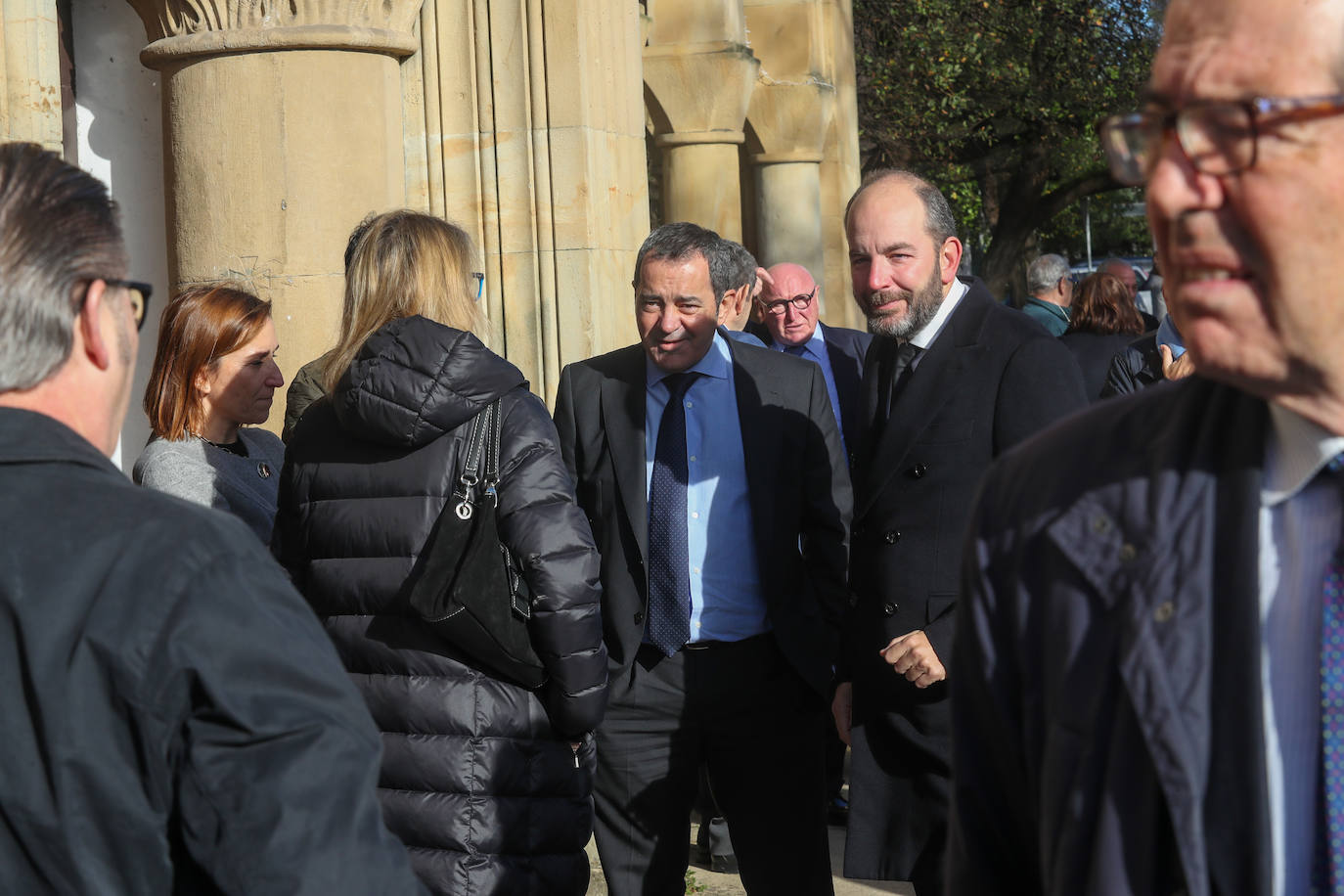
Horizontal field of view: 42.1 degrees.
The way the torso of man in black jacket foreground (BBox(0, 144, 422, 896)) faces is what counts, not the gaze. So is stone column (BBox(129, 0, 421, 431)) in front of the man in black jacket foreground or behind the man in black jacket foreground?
in front

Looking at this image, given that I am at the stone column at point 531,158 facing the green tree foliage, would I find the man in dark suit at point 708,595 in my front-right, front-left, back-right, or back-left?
back-right

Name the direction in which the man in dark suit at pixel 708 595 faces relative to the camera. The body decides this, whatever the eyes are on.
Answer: toward the camera

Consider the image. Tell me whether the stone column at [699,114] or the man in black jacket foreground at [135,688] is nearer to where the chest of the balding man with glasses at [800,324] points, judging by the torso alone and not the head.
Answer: the man in black jacket foreground

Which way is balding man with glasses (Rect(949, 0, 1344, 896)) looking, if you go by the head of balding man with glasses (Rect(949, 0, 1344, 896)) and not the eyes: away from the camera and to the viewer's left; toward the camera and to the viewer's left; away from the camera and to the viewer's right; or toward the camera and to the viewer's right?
toward the camera and to the viewer's left

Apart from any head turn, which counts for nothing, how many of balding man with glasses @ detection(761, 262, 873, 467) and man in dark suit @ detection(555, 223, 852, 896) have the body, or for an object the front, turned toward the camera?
2

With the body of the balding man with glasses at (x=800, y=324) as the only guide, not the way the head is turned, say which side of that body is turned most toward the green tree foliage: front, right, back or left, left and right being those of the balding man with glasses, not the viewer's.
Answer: back

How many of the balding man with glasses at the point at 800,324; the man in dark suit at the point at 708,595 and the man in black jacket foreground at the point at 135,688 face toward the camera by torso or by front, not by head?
2

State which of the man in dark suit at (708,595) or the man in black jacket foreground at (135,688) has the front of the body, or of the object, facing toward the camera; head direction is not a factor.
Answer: the man in dark suit

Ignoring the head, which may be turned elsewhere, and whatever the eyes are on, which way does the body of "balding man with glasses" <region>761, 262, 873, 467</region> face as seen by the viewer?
toward the camera

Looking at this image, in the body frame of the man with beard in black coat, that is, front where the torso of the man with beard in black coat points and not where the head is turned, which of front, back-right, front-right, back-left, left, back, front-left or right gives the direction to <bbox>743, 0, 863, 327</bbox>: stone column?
back-right

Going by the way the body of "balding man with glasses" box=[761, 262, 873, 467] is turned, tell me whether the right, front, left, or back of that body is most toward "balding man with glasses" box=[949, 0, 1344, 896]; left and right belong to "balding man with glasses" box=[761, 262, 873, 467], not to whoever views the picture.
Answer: front

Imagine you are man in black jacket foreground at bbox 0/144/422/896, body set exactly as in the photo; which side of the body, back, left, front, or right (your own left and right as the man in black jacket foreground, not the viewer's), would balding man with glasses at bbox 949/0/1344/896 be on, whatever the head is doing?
right

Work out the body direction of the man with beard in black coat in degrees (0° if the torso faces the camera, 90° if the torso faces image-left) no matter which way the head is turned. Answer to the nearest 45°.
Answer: approximately 45°

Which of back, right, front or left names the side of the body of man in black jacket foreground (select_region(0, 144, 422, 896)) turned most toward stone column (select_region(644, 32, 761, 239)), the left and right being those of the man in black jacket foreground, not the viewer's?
front

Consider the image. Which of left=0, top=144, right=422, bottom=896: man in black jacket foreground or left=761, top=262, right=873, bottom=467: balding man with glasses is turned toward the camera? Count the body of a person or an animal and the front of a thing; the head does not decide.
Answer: the balding man with glasses
